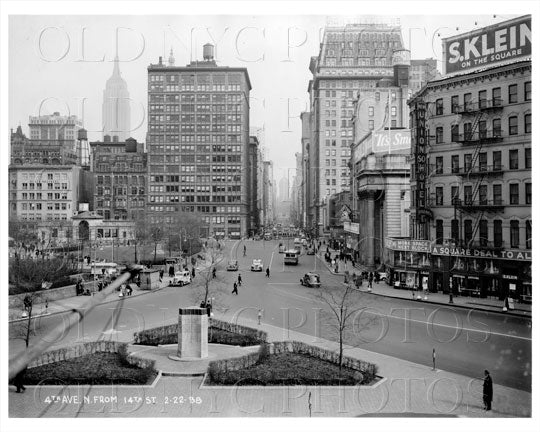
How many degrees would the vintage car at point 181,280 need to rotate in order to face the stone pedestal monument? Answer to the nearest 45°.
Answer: approximately 45° to its left

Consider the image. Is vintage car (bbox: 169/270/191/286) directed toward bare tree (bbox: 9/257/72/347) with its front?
yes

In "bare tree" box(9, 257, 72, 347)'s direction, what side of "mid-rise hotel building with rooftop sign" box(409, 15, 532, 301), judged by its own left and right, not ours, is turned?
front

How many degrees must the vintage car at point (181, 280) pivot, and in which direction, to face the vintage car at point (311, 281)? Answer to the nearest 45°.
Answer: approximately 135° to its left

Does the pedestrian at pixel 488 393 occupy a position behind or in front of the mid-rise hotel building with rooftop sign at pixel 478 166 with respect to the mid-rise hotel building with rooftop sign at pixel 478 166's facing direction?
in front

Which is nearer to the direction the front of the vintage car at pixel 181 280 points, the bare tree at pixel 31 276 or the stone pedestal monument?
the bare tree

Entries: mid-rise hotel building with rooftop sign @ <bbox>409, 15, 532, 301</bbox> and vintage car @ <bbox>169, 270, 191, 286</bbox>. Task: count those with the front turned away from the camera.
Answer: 0
